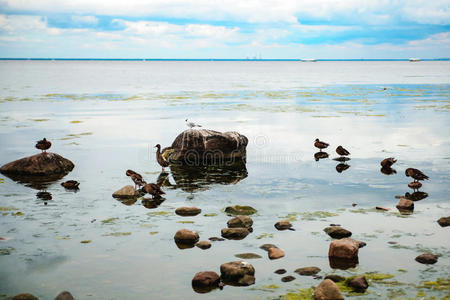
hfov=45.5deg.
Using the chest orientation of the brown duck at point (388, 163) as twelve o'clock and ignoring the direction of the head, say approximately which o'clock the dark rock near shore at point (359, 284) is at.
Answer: The dark rock near shore is roughly at 9 o'clock from the brown duck.

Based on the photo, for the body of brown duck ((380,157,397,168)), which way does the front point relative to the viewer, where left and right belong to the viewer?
facing to the left of the viewer

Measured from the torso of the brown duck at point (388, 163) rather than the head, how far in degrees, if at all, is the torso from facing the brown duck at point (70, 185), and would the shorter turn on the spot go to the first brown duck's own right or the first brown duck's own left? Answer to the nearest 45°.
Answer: approximately 45° to the first brown duck's own left

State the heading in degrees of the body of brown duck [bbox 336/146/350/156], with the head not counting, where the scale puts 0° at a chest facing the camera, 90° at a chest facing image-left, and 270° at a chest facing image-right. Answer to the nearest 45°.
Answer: approximately 90°

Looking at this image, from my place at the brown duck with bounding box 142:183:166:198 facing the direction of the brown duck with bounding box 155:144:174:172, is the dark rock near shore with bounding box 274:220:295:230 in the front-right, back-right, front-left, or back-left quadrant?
back-right

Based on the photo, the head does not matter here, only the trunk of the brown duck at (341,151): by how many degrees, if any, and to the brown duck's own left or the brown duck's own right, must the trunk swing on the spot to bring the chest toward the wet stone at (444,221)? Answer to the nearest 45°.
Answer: approximately 90° to the brown duck's own left

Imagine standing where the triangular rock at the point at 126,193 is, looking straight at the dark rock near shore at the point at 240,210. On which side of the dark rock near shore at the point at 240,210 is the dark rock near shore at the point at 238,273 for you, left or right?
right

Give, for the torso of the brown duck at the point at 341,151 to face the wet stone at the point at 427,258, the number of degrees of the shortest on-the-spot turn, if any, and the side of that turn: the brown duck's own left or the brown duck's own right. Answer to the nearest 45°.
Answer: approximately 90° to the brown duck's own left

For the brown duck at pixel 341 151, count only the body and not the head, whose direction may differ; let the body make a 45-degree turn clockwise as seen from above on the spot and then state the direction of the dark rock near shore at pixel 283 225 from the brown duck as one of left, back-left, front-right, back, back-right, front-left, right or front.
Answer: back-left
